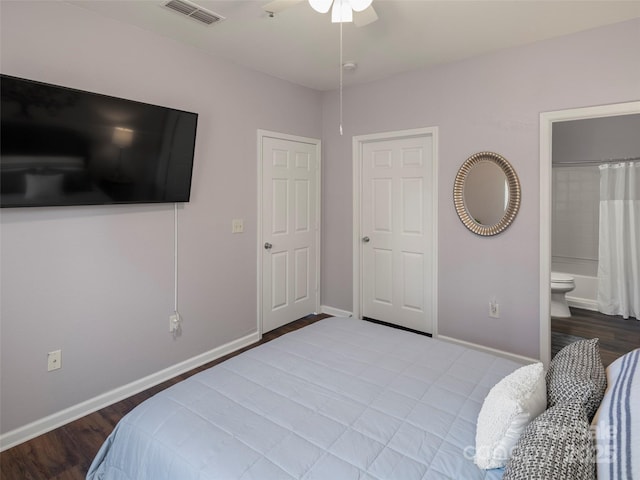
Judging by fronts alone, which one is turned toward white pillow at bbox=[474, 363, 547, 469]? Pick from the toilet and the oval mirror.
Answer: the oval mirror

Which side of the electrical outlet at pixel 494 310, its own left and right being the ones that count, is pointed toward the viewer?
front

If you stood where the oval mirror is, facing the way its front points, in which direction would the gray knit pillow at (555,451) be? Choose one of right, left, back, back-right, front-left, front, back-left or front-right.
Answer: front

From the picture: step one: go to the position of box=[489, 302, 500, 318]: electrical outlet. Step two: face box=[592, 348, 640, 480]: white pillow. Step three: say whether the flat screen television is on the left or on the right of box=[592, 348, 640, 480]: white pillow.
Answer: right

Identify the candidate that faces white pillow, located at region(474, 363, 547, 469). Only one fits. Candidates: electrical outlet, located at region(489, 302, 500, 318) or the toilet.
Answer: the electrical outlet

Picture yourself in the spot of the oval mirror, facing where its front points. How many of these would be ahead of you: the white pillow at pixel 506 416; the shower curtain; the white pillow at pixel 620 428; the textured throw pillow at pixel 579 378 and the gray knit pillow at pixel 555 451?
4

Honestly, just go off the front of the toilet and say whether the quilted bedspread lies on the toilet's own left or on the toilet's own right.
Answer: on the toilet's own right

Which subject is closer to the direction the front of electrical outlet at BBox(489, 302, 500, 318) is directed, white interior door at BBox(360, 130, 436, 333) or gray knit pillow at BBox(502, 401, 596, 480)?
the gray knit pillow
